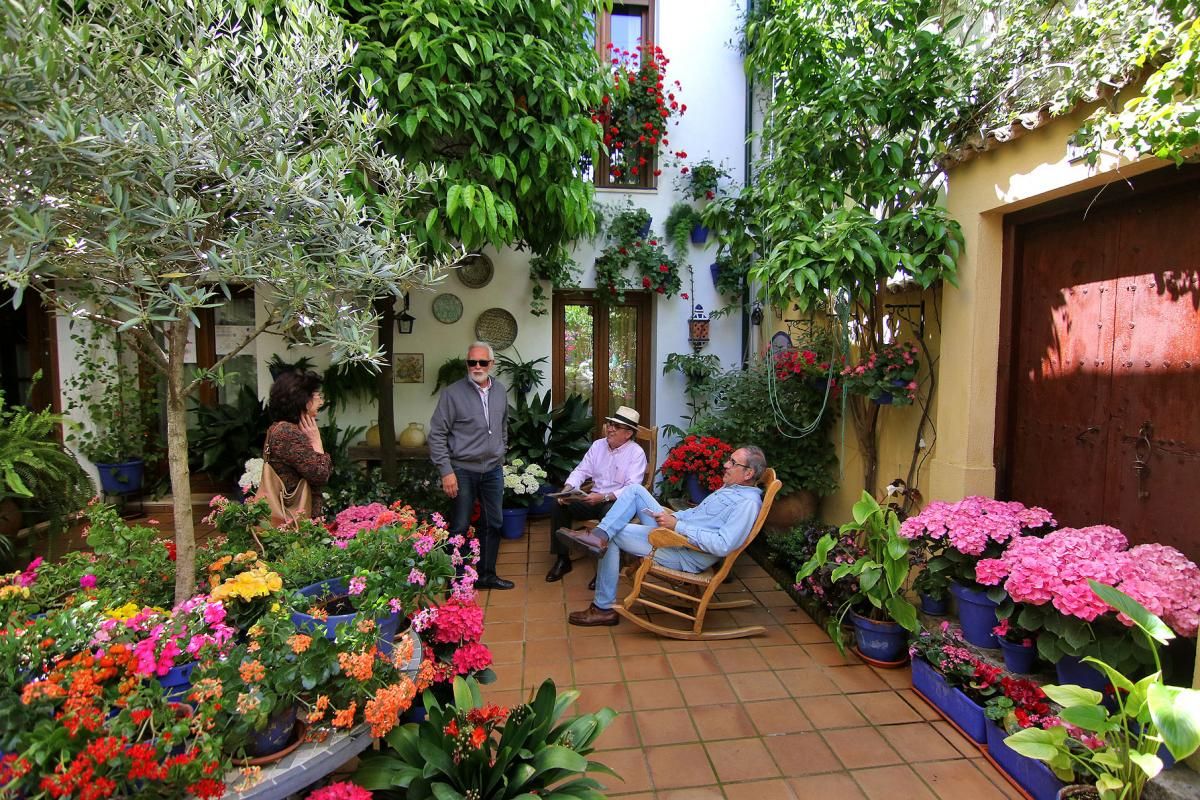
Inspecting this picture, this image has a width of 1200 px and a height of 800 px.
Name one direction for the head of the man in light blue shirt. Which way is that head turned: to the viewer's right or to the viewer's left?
to the viewer's left

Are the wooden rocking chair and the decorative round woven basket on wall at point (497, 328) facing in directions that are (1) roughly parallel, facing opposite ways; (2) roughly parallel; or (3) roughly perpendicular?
roughly perpendicular

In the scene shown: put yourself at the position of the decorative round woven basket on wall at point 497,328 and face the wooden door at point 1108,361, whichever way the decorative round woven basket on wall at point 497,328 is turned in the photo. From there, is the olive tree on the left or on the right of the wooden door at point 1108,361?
right

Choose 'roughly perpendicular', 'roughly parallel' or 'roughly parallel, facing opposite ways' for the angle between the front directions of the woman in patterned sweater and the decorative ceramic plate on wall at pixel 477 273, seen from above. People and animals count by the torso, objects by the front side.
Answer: roughly perpendicular

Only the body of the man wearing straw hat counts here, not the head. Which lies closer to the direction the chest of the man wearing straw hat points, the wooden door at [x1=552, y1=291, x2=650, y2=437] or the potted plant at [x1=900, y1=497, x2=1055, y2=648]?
the potted plant

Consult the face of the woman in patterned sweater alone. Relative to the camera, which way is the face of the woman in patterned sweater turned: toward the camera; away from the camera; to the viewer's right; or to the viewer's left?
to the viewer's right

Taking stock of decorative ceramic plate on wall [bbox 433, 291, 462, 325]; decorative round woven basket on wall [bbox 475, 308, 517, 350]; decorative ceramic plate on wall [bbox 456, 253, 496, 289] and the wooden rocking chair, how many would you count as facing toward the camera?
3

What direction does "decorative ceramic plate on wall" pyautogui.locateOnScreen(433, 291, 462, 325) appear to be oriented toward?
toward the camera

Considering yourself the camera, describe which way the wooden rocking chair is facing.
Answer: facing to the left of the viewer

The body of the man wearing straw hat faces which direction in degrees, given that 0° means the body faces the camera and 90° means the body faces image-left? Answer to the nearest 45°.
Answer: approximately 45°

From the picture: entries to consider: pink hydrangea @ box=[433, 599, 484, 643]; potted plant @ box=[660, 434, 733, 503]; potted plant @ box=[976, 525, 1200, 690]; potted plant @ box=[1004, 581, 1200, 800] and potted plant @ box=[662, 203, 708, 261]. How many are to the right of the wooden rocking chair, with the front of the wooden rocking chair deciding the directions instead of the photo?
2

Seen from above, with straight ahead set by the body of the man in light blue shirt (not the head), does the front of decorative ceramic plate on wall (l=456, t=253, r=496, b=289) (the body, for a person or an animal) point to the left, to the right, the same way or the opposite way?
to the left

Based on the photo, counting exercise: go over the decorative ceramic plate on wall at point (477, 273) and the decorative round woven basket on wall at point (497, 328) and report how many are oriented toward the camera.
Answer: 2

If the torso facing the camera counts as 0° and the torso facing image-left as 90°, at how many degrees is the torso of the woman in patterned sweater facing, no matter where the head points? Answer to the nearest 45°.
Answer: approximately 270°

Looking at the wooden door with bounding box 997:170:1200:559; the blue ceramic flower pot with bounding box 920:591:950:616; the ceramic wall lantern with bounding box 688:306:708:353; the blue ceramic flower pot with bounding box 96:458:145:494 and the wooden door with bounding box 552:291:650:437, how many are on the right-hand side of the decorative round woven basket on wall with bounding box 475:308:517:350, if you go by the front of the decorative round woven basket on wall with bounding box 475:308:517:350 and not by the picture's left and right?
1

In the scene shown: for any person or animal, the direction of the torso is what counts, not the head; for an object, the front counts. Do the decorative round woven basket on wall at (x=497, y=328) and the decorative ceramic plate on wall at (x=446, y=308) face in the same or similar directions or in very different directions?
same or similar directions

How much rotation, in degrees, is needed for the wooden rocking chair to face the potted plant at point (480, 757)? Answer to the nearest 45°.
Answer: approximately 90° to its left

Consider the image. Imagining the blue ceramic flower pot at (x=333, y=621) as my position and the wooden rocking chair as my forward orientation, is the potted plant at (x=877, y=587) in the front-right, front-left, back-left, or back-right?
front-right

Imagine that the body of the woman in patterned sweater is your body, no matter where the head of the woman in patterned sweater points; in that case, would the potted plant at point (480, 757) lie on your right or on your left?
on your right
